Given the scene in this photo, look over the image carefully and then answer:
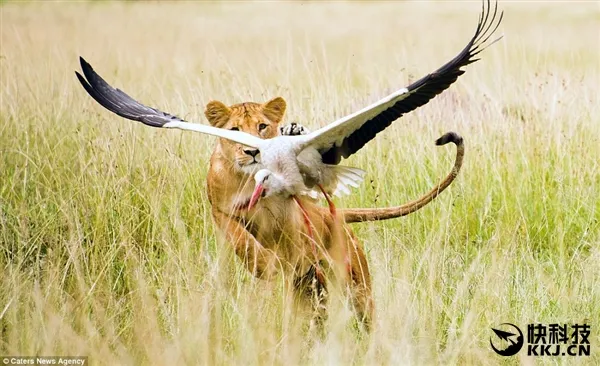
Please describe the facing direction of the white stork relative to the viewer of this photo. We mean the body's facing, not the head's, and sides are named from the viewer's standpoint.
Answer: facing the viewer and to the left of the viewer
